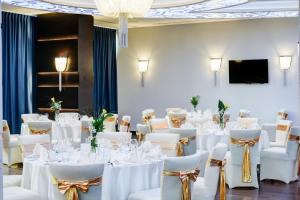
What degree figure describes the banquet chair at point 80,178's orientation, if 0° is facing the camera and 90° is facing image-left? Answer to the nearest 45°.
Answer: approximately 180°

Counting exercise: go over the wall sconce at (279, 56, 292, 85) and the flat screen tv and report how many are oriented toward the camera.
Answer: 2

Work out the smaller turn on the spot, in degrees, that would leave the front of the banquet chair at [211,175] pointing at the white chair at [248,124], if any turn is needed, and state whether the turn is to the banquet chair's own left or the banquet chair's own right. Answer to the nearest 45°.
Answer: approximately 90° to the banquet chair's own right

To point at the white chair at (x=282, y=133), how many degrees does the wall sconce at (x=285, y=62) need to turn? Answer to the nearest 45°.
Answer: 0° — it already faces it

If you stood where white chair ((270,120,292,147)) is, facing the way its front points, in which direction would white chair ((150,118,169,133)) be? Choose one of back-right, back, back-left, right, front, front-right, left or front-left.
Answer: front-right

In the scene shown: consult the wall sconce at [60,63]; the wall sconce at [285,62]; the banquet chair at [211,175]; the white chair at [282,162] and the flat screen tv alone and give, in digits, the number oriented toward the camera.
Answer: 3

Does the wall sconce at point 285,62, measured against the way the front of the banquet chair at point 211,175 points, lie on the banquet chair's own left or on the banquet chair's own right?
on the banquet chair's own right

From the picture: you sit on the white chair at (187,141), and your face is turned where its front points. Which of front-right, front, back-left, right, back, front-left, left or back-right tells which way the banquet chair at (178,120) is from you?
front-left

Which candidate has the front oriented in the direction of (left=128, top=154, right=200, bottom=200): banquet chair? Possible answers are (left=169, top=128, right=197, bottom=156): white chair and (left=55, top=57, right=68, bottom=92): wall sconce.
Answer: the wall sconce

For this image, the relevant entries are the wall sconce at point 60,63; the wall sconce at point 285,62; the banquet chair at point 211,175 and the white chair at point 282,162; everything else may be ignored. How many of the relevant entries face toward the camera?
2
